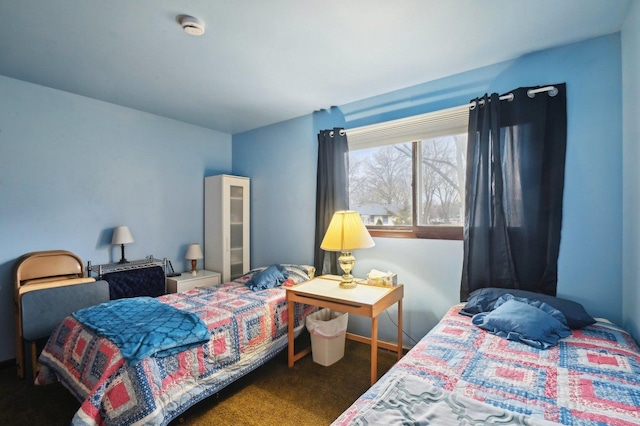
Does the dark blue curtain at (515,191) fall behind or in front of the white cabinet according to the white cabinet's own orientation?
in front

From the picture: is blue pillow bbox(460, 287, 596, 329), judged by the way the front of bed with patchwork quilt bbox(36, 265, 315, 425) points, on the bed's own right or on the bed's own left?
on the bed's own left

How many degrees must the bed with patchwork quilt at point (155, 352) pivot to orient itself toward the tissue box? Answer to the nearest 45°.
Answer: approximately 135° to its left

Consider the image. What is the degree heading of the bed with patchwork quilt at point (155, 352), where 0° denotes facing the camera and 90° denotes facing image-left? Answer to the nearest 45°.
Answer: approximately 45°

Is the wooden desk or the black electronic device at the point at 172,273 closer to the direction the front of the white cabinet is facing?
the wooden desk

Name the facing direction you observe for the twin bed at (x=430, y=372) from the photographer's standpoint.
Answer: facing the viewer and to the left of the viewer

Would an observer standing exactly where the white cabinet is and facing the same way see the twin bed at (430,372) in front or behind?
in front

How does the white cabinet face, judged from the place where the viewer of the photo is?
facing the viewer and to the right of the viewer
